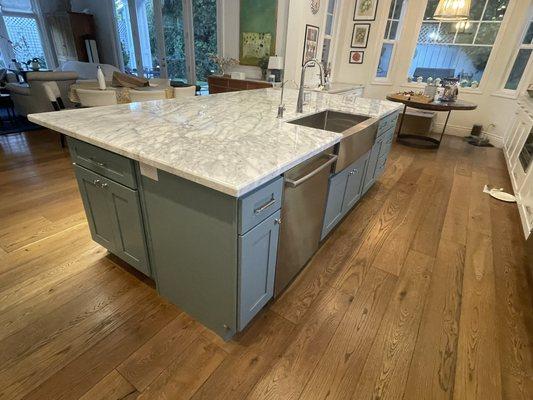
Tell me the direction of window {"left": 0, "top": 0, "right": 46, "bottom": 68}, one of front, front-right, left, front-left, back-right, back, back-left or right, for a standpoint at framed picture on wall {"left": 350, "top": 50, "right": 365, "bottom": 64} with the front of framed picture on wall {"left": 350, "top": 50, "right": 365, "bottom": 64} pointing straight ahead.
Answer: right

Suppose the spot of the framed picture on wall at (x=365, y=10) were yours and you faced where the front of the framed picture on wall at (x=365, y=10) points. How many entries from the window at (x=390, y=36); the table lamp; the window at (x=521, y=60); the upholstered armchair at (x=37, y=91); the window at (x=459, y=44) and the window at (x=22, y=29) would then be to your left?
3

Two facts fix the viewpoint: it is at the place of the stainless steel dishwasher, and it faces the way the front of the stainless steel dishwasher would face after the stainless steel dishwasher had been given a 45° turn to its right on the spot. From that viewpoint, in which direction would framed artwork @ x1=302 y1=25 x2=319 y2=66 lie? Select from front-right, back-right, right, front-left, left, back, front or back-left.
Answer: back

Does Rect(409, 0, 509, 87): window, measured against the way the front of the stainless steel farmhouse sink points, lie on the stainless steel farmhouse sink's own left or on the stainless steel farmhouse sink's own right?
on the stainless steel farmhouse sink's own left

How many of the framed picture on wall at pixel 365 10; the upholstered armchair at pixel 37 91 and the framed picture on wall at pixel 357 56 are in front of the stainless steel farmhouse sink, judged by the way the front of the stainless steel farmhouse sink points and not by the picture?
0

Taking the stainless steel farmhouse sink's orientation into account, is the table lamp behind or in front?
behind

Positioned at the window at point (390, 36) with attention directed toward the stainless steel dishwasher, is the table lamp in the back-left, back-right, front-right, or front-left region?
front-right

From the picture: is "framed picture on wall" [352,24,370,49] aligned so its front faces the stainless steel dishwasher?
yes

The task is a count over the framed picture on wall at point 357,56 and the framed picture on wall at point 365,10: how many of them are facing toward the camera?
2

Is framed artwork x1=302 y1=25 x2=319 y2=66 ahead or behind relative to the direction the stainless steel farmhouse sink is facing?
behind

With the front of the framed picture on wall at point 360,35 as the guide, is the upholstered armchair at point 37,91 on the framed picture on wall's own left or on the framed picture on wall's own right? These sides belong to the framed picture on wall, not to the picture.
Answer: on the framed picture on wall's own right

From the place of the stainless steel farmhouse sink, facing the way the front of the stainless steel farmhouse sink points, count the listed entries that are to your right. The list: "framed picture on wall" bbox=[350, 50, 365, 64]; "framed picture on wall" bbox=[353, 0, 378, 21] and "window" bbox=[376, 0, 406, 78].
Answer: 0

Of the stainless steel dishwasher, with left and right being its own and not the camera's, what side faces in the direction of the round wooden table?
left

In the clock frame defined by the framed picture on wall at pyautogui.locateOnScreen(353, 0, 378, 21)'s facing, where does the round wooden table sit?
The round wooden table is roughly at 11 o'clock from the framed picture on wall.

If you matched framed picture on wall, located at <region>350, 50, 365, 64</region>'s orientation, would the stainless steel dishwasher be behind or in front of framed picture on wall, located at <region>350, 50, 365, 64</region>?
in front

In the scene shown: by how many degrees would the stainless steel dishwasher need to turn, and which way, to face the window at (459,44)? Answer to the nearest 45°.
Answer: approximately 90° to its left

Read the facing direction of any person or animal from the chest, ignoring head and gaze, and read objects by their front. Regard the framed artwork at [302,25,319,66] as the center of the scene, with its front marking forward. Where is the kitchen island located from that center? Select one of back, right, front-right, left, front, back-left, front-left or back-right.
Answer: front-right

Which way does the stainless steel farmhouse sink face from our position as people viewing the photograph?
facing the viewer and to the right of the viewer

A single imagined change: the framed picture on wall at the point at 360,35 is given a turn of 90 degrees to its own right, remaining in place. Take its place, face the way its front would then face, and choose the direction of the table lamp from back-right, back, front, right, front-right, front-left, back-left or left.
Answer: front-left

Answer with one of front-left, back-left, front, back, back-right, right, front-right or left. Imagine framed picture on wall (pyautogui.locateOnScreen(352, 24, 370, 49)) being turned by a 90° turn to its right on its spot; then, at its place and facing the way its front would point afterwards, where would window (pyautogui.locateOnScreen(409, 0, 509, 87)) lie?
back

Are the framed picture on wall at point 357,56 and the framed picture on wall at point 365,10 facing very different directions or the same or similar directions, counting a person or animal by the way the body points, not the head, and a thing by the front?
same or similar directions

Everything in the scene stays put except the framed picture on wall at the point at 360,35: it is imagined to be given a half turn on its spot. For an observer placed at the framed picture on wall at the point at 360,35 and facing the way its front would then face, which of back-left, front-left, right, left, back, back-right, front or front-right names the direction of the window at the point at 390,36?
right
